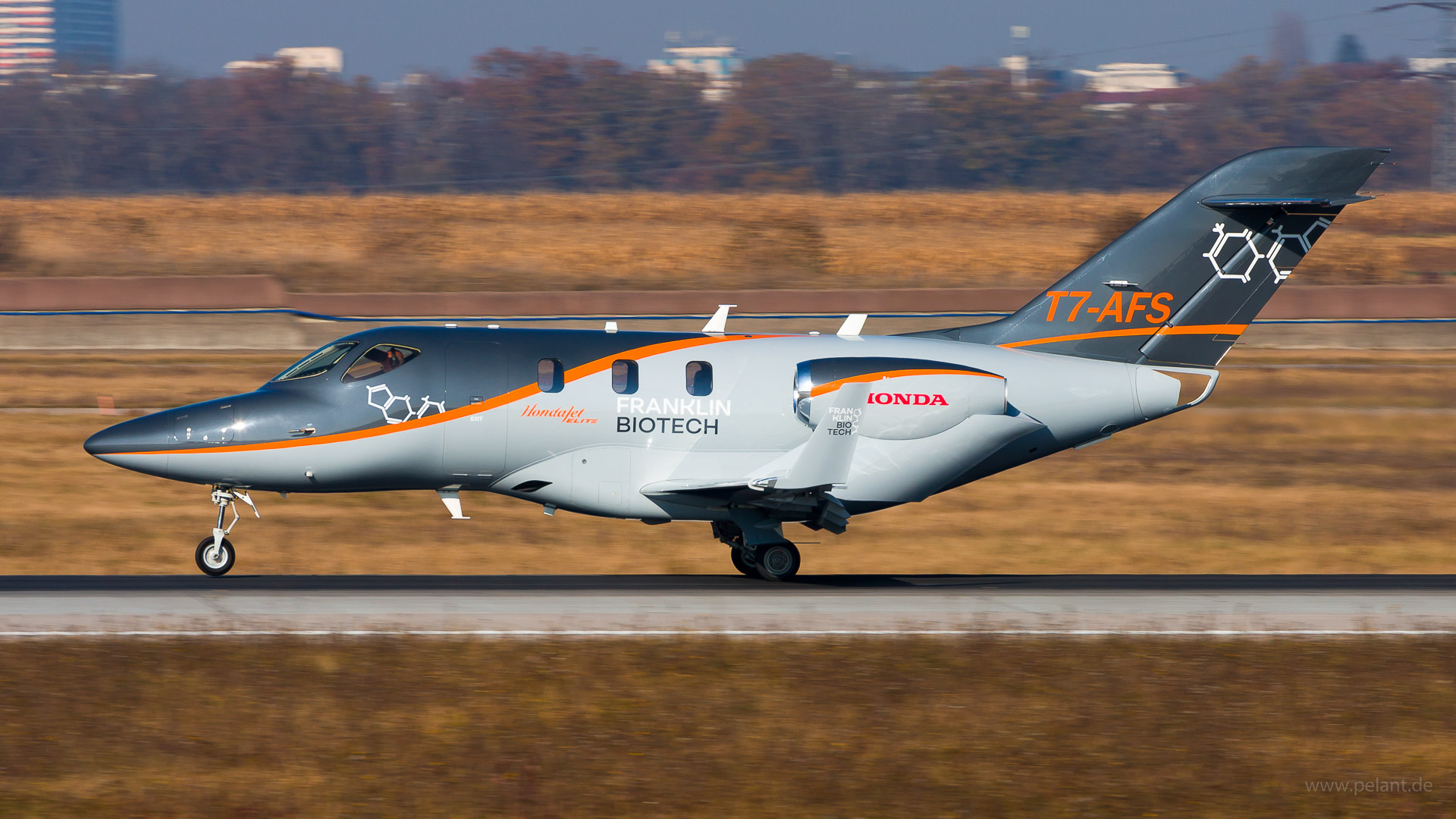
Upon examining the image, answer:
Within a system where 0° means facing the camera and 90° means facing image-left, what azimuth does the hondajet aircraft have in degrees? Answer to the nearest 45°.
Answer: approximately 90°
